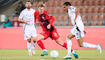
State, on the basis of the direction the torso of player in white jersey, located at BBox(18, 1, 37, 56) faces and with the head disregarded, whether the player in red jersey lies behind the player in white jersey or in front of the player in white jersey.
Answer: in front

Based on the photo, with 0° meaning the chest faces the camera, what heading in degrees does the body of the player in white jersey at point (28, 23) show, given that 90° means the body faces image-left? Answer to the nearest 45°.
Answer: approximately 0°
